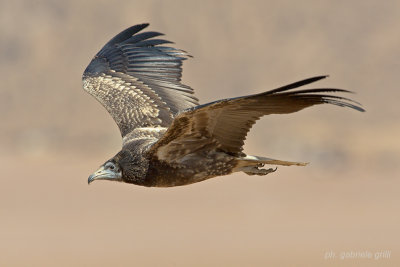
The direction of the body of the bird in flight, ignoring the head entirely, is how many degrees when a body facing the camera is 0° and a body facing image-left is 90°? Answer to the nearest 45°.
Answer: approximately 90°
